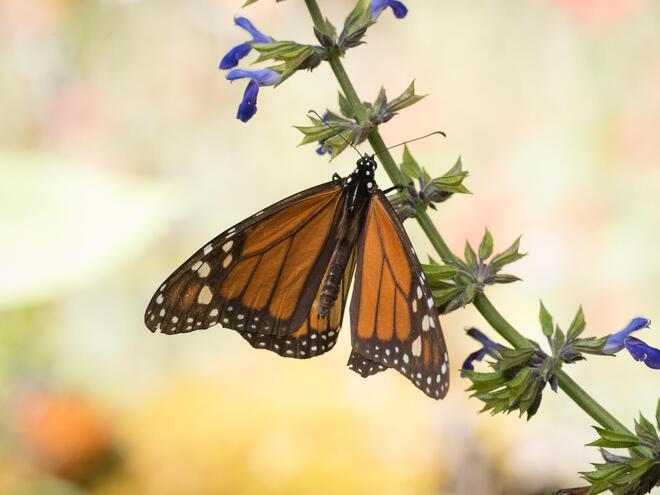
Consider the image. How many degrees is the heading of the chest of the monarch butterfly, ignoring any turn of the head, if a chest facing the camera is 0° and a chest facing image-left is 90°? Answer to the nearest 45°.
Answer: approximately 180°
